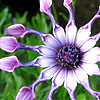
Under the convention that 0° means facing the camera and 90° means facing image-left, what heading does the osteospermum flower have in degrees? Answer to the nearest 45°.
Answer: approximately 0°
